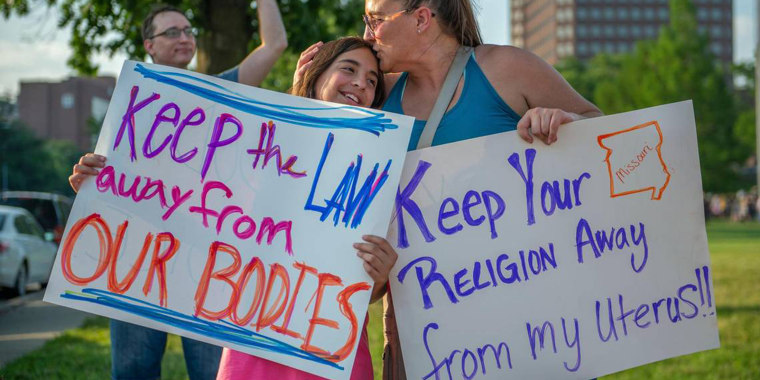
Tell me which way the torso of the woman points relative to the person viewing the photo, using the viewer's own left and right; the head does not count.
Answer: facing the viewer and to the left of the viewer

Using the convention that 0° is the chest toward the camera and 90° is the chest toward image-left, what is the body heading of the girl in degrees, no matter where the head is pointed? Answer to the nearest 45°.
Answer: approximately 0°

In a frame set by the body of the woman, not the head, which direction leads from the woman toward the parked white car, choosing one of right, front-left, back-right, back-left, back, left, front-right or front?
right

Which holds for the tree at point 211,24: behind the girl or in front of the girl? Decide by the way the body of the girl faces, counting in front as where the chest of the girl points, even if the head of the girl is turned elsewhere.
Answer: behind

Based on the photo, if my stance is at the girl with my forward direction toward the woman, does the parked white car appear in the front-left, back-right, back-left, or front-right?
back-left

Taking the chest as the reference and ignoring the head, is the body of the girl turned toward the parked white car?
no

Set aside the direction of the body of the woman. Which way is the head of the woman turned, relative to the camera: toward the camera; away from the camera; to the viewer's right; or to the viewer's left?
to the viewer's left

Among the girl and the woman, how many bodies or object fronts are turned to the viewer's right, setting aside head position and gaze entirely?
0
